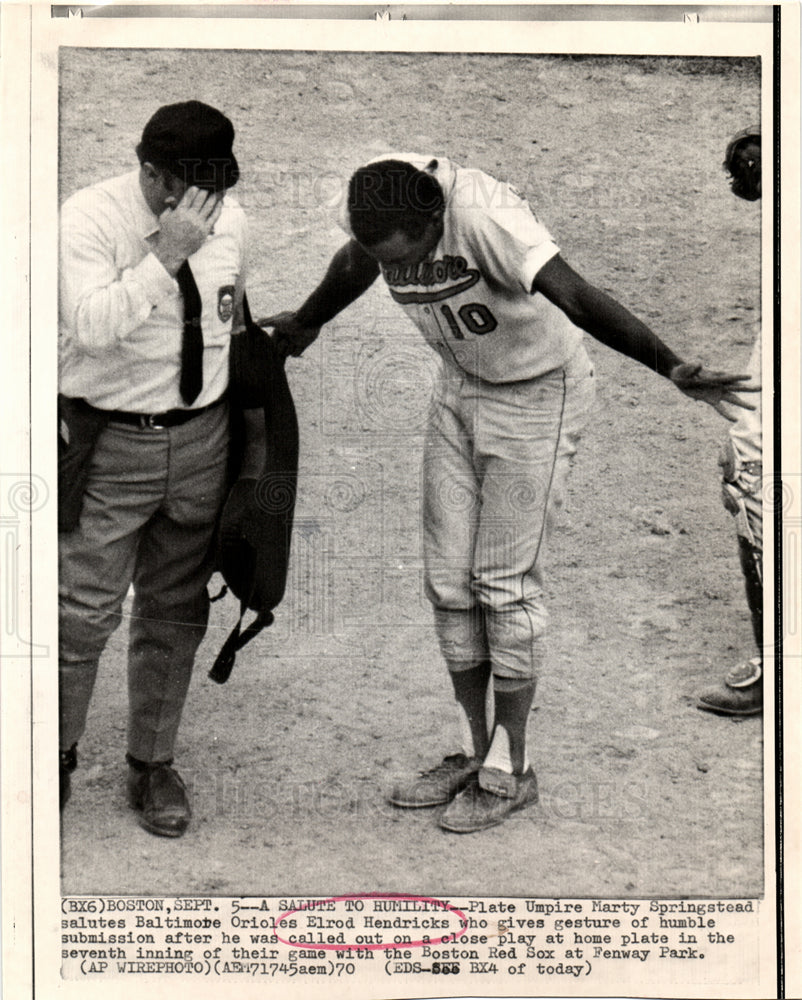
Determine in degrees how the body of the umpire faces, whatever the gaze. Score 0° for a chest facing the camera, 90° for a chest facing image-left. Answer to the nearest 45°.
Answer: approximately 315°

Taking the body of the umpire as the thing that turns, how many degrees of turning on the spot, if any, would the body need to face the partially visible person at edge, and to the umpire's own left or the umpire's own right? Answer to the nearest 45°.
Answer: approximately 45° to the umpire's own left

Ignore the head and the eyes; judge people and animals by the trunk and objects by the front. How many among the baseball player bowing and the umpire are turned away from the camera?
0

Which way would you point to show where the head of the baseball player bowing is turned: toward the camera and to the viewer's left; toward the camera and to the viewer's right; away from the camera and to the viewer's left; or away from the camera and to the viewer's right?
toward the camera and to the viewer's left

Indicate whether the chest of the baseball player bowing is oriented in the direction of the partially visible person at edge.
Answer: no

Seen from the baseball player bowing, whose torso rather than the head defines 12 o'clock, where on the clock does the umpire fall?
The umpire is roughly at 1 o'clock from the baseball player bowing.

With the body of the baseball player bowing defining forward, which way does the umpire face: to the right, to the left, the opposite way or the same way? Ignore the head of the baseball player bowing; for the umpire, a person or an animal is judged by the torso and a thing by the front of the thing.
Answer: to the left

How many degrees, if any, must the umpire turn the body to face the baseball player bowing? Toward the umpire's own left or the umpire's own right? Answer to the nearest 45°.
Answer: approximately 45° to the umpire's own left
